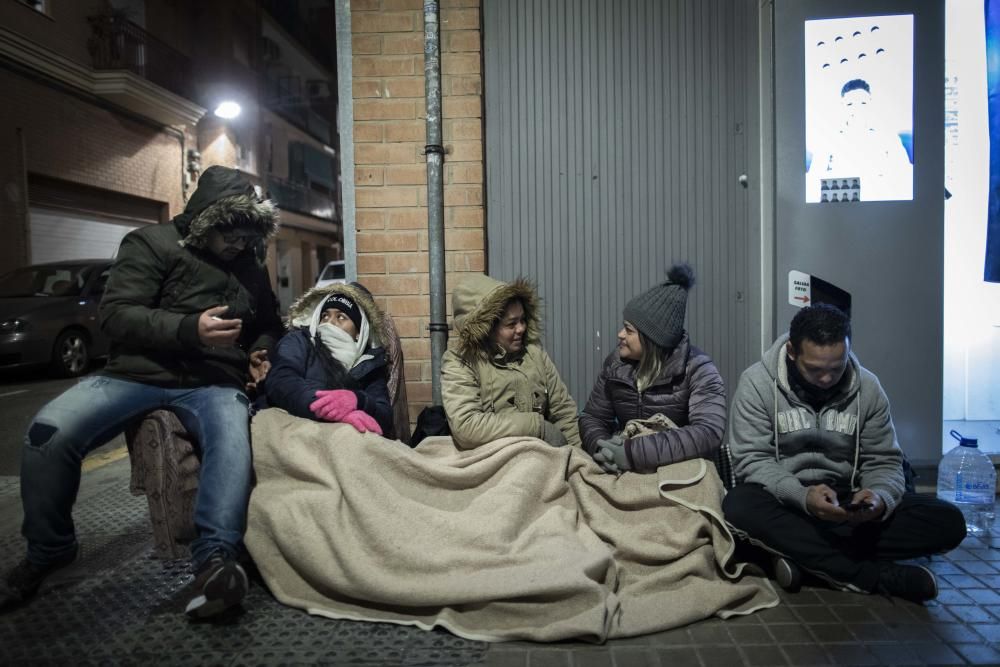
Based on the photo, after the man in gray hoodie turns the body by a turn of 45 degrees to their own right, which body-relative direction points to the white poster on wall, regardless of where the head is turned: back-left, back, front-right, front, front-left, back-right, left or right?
back-right

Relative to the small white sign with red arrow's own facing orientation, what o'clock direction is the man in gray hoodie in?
The man in gray hoodie is roughly at 12 o'clock from the small white sign with red arrow.

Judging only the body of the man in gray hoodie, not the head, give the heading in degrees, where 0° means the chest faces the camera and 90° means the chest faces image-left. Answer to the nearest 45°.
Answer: approximately 0°

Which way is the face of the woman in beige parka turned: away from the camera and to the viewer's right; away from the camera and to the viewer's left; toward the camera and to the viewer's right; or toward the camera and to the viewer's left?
toward the camera and to the viewer's right

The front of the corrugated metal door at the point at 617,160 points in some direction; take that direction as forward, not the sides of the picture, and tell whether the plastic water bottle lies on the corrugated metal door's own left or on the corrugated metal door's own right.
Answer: on the corrugated metal door's own left
